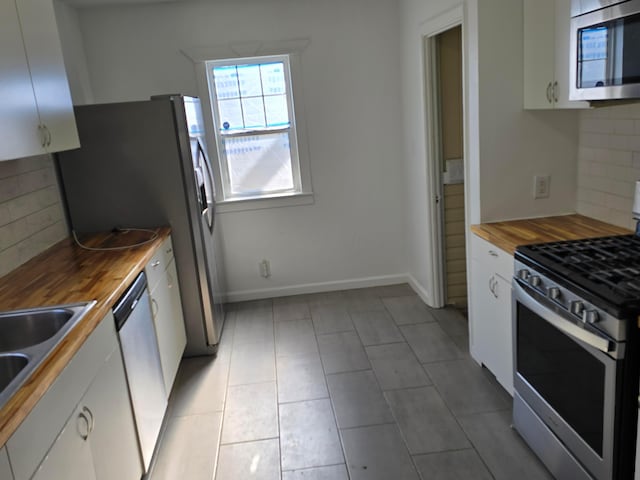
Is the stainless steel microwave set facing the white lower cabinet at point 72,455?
yes

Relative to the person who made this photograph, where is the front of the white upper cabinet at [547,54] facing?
facing the viewer and to the left of the viewer

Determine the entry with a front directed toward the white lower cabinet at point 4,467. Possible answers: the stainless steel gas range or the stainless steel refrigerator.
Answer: the stainless steel gas range

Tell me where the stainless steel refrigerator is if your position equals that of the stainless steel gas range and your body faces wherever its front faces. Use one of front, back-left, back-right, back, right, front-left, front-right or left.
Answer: front-right

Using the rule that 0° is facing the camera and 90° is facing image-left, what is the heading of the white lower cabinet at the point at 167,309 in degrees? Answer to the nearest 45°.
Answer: approximately 270°

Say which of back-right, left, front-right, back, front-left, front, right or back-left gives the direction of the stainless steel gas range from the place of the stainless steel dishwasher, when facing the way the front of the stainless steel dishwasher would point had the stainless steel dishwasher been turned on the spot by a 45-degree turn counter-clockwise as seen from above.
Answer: right

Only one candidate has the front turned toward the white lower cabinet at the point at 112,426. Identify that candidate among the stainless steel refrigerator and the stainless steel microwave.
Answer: the stainless steel microwave

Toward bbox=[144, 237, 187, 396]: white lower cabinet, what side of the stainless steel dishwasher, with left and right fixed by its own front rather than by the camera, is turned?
left

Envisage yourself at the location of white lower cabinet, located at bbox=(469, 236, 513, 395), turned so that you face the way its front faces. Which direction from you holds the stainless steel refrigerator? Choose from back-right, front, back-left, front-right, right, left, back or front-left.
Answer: front-right

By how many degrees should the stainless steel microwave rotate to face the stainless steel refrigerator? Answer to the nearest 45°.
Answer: approximately 45° to its right

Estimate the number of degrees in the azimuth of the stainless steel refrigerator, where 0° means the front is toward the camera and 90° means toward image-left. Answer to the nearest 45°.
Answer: approximately 270°

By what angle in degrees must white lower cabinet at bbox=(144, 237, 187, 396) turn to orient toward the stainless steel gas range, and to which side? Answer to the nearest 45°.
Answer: approximately 45° to its right

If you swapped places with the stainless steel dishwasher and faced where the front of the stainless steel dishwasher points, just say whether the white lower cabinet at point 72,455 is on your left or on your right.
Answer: on your right

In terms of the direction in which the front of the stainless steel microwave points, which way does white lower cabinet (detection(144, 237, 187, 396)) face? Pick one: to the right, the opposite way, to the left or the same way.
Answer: the opposite way

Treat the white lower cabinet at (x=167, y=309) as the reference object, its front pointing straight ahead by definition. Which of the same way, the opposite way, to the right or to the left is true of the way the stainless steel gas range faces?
the opposite way
